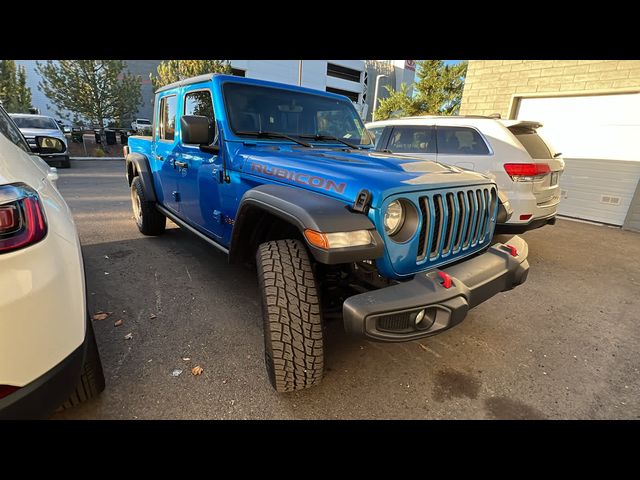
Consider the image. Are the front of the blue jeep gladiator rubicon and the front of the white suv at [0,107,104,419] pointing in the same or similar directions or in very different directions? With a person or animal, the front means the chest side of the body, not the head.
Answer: very different directions

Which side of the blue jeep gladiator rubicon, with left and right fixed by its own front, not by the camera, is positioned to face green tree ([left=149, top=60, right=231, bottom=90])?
back

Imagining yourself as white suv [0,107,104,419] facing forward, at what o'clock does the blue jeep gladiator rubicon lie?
The blue jeep gladiator rubicon is roughly at 3 o'clock from the white suv.

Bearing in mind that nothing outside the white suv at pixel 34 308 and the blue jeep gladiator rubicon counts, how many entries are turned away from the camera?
1

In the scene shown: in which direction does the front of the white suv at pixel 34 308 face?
away from the camera

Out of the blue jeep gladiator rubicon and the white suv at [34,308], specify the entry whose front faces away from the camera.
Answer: the white suv

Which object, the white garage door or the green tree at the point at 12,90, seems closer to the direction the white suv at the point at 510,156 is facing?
the green tree

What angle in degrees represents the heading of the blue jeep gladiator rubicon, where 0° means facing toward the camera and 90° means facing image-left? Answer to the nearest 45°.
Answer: approximately 315°

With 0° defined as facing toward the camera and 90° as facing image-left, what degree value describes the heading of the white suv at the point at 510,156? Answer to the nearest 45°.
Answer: approximately 135°

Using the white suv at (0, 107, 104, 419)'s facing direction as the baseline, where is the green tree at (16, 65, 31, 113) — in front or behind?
in front

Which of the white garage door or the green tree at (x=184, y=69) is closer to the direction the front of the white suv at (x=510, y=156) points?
the green tree

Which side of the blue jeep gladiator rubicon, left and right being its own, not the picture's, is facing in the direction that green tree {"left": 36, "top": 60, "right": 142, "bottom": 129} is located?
back

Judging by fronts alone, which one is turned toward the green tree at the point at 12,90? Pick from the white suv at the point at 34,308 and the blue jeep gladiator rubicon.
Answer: the white suv
